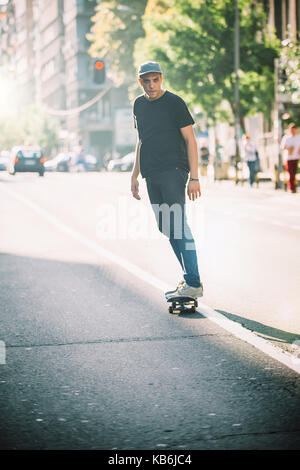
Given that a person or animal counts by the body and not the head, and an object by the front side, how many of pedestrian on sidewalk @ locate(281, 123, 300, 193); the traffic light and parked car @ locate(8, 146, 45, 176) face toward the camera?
2

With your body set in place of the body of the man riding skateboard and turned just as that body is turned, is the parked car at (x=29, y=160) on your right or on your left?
on your right

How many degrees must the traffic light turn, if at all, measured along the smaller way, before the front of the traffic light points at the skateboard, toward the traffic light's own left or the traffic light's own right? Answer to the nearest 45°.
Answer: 0° — it already faces it

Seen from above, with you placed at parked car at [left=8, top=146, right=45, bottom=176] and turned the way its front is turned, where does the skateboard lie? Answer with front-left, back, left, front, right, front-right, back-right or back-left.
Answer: back

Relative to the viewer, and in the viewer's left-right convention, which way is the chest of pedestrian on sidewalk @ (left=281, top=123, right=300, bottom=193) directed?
facing the viewer

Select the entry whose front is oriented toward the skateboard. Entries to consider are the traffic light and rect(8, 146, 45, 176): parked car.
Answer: the traffic light

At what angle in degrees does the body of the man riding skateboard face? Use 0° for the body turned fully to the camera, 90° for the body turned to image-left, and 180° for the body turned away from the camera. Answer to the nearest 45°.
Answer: approximately 45°

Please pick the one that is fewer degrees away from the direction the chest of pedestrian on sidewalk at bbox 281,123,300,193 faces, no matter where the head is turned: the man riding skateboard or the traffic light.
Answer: the man riding skateboard

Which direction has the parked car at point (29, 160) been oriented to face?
away from the camera

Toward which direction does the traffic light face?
toward the camera

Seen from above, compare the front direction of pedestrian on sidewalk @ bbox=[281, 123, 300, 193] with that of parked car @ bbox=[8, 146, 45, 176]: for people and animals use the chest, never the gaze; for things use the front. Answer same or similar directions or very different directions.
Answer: very different directions

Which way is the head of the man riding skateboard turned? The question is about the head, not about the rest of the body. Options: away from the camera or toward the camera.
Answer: toward the camera

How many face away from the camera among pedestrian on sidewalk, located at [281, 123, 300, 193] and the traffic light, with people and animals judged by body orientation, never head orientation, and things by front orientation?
0

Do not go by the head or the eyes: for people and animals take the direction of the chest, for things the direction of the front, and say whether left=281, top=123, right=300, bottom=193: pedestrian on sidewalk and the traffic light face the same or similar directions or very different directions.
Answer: same or similar directions

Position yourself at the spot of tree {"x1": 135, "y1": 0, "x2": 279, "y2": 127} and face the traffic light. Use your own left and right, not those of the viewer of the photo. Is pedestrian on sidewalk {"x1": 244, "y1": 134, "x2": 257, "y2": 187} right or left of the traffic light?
left

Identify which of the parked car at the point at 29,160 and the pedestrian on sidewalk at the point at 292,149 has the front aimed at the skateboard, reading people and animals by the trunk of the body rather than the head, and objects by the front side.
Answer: the pedestrian on sidewalk

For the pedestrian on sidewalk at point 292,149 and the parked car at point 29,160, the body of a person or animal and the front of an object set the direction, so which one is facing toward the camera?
the pedestrian on sidewalk
